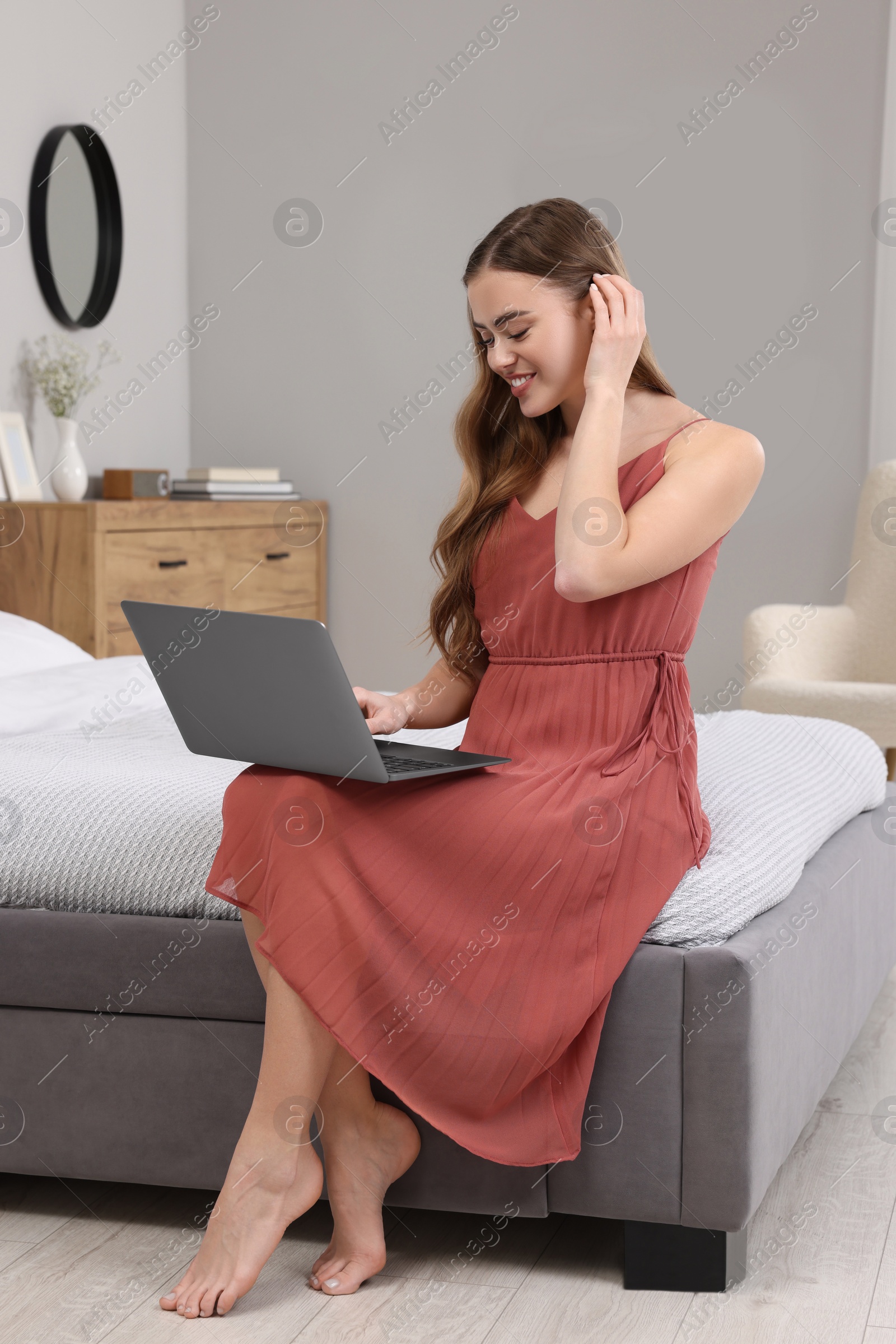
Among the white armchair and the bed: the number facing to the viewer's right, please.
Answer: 1

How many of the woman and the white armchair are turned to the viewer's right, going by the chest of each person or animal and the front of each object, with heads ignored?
0

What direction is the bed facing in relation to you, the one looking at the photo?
facing to the right of the viewer

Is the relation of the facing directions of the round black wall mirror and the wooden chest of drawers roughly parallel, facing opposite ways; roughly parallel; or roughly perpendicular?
roughly parallel

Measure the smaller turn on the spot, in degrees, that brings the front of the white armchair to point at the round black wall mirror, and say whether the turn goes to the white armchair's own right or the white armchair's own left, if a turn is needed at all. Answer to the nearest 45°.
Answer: approximately 45° to the white armchair's own right

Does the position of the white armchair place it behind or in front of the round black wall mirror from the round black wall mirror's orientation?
in front

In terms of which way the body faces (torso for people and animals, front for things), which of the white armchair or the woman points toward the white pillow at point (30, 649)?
the white armchair

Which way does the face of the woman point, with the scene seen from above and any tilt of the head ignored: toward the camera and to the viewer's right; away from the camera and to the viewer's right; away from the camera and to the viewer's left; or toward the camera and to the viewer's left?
toward the camera and to the viewer's left

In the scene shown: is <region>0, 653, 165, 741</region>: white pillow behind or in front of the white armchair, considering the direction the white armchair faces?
in front

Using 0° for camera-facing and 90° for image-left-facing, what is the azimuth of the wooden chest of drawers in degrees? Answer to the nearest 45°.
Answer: approximately 315°

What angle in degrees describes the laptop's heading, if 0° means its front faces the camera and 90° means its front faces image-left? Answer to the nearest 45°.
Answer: approximately 225°
